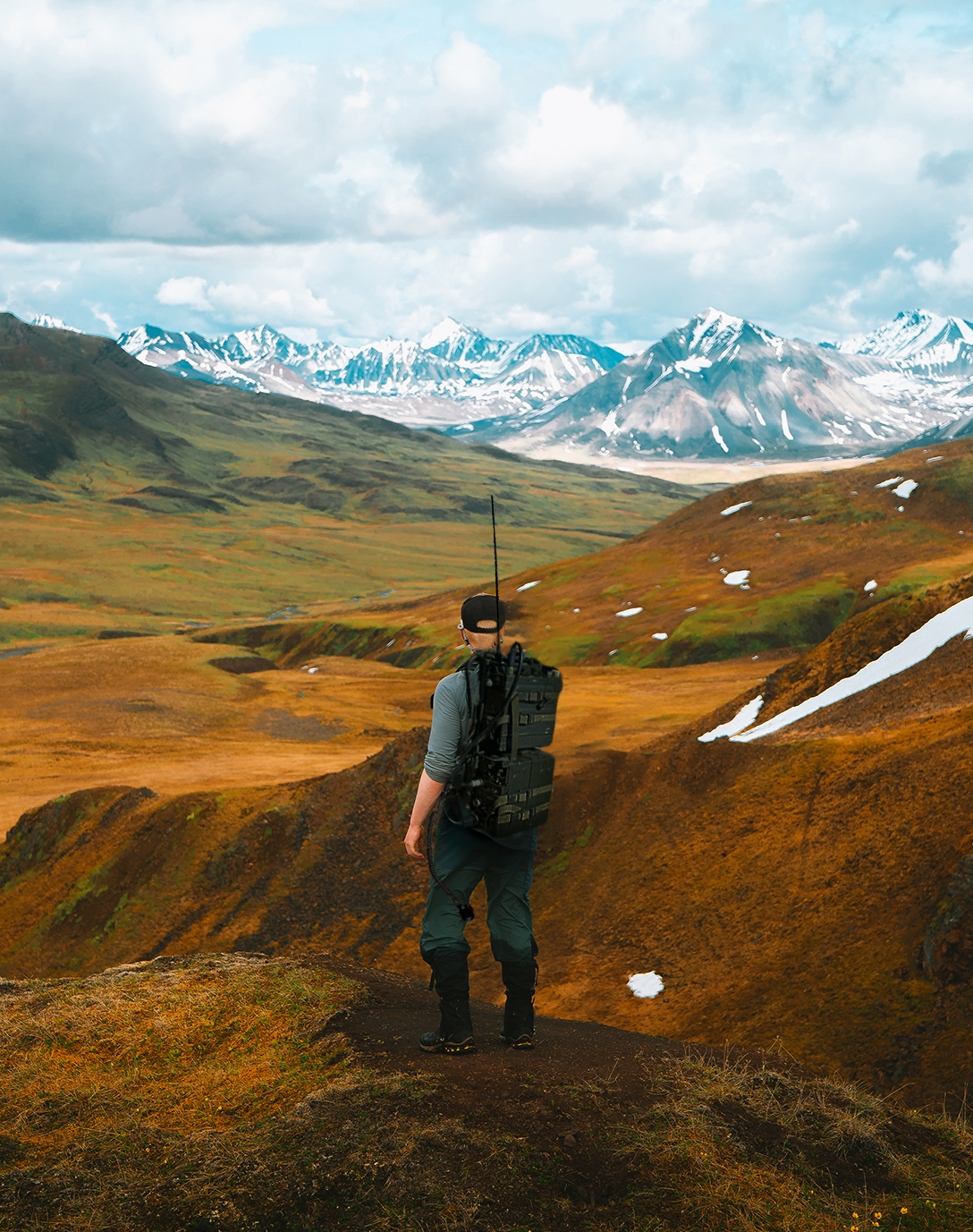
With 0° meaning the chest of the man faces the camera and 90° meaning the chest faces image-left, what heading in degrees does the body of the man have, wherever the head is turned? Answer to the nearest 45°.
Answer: approximately 135°
